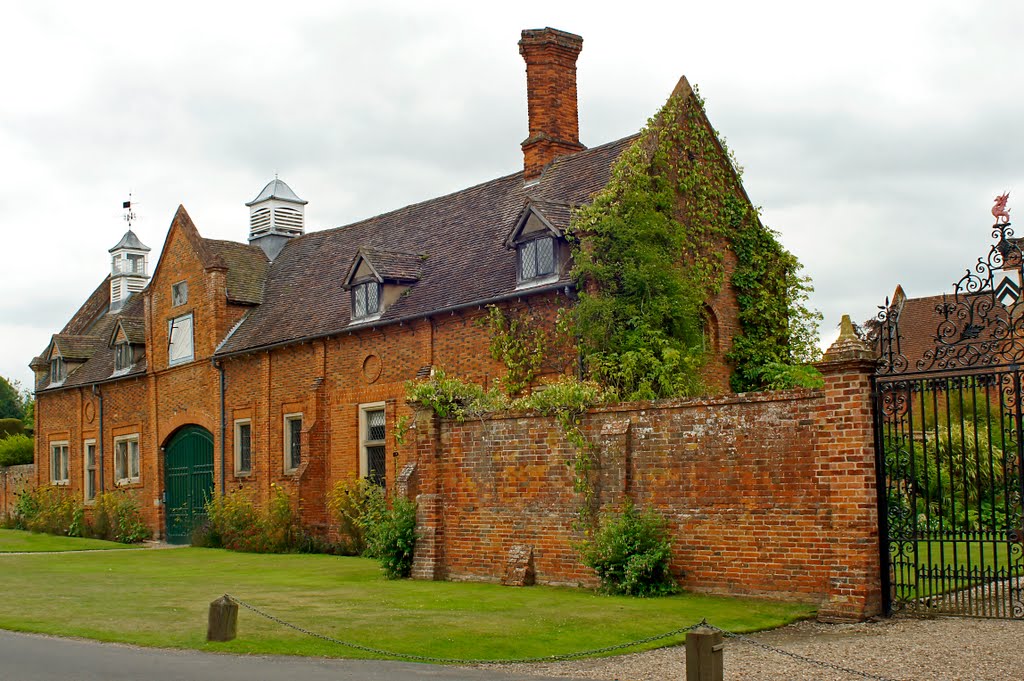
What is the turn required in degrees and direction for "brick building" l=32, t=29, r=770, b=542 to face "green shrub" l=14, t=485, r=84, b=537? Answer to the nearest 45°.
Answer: approximately 90° to its right

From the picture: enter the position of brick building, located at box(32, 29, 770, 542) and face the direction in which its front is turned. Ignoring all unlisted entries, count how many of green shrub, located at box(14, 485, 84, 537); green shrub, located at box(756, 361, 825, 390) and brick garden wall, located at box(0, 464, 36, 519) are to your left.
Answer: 1

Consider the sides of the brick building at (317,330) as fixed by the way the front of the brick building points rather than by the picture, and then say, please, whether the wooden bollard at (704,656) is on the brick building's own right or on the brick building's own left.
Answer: on the brick building's own left

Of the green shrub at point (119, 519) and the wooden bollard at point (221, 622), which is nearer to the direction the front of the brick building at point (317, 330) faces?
the wooden bollard

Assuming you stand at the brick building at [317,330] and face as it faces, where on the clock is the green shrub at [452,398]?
The green shrub is roughly at 10 o'clock from the brick building.

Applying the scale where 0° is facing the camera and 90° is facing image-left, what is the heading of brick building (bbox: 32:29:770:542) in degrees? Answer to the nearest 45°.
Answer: approximately 45°

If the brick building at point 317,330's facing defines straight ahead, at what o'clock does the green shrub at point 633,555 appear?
The green shrub is roughly at 10 o'clock from the brick building.

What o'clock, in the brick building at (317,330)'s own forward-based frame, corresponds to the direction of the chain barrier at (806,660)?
The chain barrier is roughly at 10 o'clock from the brick building.

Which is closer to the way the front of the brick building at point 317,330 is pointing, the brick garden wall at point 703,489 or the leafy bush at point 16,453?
the brick garden wall

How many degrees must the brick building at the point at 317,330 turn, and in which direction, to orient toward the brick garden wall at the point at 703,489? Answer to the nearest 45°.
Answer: approximately 45° to its left

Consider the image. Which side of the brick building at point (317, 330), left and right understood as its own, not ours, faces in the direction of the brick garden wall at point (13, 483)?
right
